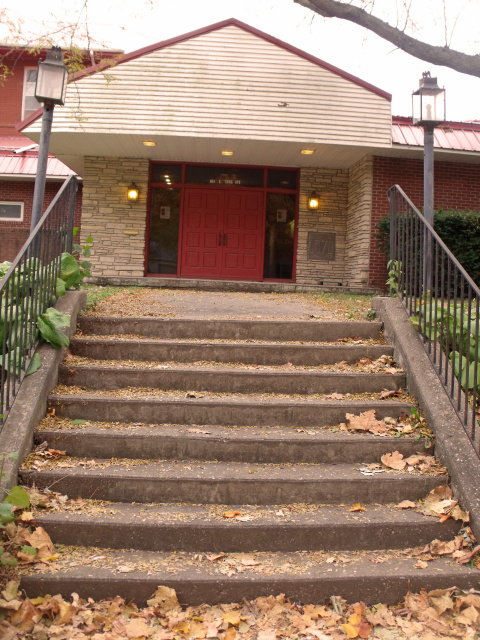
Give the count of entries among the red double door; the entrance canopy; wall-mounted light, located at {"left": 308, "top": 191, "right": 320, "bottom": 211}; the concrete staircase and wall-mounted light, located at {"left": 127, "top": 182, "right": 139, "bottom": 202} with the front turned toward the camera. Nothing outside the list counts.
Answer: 5

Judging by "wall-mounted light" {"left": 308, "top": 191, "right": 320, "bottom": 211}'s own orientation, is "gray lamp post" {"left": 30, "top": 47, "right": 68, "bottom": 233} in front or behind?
in front

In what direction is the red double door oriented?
toward the camera

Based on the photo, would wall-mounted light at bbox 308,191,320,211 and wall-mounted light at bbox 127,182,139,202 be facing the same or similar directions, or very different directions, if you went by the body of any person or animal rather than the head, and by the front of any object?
same or similar directions

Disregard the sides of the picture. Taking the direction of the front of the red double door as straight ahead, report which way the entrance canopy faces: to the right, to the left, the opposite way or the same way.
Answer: the same way

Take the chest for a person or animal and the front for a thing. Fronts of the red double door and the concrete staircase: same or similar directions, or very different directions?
same or similar directions

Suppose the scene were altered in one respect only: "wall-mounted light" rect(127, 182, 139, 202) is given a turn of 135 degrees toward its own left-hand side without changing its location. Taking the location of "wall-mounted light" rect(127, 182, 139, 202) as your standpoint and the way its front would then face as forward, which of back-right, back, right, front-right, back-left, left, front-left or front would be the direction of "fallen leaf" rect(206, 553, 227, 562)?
back-right

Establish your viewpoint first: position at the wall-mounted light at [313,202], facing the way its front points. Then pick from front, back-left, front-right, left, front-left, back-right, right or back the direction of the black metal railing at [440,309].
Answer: front

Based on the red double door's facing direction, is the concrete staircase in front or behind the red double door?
in front

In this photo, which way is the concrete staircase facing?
toward the camera

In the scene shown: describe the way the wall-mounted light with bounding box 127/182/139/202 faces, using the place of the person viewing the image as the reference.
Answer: facing the viewer

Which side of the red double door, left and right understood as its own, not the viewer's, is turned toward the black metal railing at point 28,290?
front

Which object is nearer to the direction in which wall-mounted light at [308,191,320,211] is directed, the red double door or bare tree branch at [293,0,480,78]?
the bare tree branch

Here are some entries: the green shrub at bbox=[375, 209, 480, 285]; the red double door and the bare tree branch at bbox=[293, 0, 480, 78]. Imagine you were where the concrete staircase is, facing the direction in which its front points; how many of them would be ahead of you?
0
